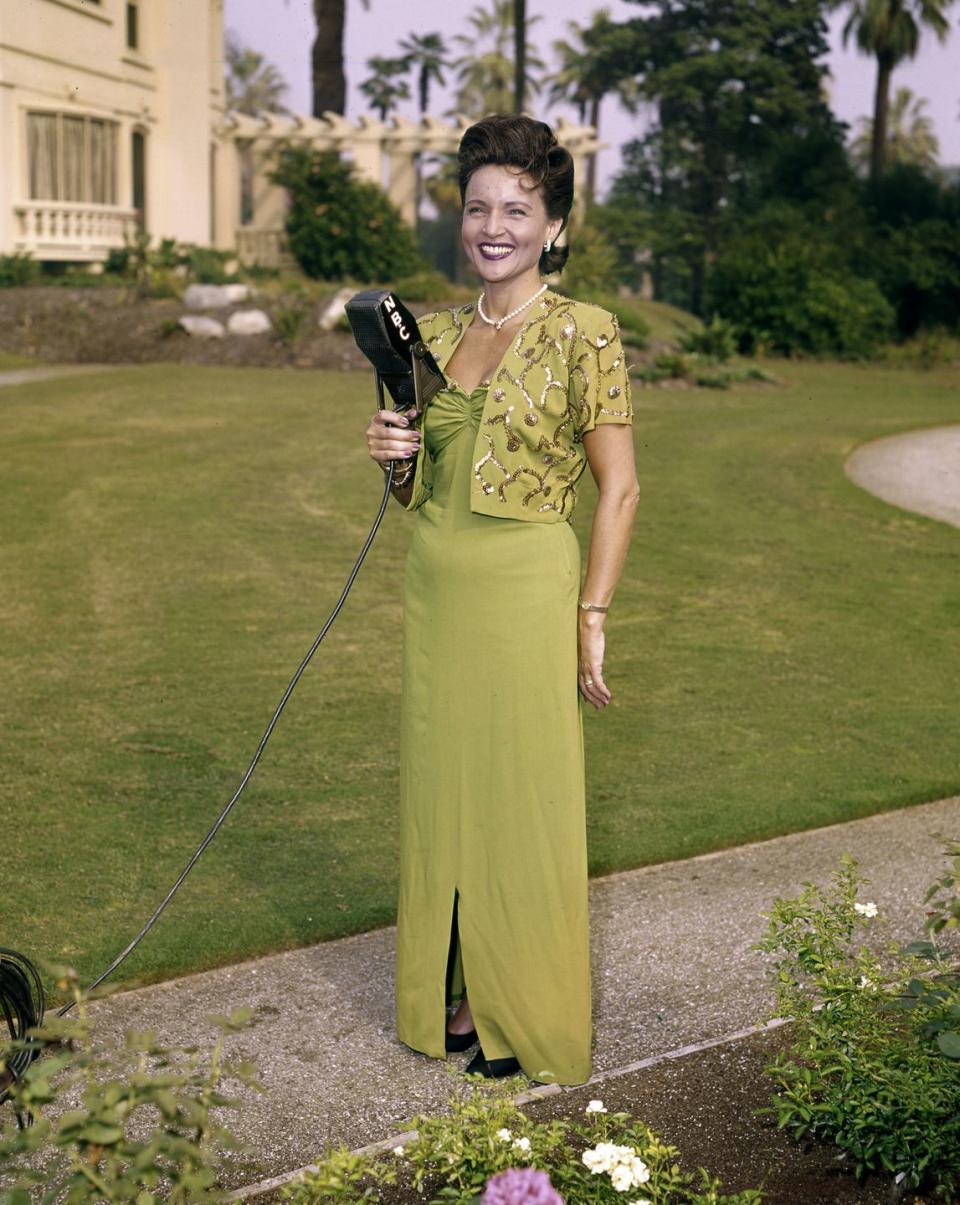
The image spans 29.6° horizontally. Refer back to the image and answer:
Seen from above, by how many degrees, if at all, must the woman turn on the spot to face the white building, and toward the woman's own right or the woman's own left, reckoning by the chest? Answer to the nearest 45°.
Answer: approximately 135° to the woman's own right

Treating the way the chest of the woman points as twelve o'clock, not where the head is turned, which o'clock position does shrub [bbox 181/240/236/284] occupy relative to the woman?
The shrub is roughly at 4 o'clock from the woman.

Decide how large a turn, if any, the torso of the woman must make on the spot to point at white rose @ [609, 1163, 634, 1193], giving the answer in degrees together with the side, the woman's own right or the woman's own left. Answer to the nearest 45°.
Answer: approximately 45° to the woman's own left

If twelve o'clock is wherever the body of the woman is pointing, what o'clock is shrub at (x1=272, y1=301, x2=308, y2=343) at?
The shrub is roughly at 4 o'clock from the woman.

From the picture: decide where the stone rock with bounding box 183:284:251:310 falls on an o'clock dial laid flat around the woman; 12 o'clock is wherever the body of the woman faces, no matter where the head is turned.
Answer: The stone rock is roughly at 4 o'clock from the woman.

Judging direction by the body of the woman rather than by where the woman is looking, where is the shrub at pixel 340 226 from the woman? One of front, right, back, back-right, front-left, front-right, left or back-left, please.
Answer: back-right

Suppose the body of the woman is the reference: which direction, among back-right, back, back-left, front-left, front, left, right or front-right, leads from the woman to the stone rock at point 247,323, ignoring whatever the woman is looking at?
back-right

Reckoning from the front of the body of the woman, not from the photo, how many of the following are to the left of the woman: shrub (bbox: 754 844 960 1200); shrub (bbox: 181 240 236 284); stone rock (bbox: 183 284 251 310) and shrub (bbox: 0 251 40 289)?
1

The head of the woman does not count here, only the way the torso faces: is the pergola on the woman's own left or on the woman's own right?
on the woman's own right

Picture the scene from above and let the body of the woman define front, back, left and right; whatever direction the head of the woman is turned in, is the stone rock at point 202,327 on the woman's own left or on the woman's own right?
on the woman's own right

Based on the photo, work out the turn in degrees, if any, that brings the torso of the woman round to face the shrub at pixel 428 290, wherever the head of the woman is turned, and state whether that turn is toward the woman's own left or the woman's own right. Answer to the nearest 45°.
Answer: approximately 135° to the woman's own right

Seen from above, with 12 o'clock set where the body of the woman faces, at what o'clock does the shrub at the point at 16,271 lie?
The shrub is roughly at 4 o'clock from the woman.

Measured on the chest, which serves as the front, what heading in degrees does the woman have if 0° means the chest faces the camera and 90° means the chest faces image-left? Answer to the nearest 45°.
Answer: approximately 45°
